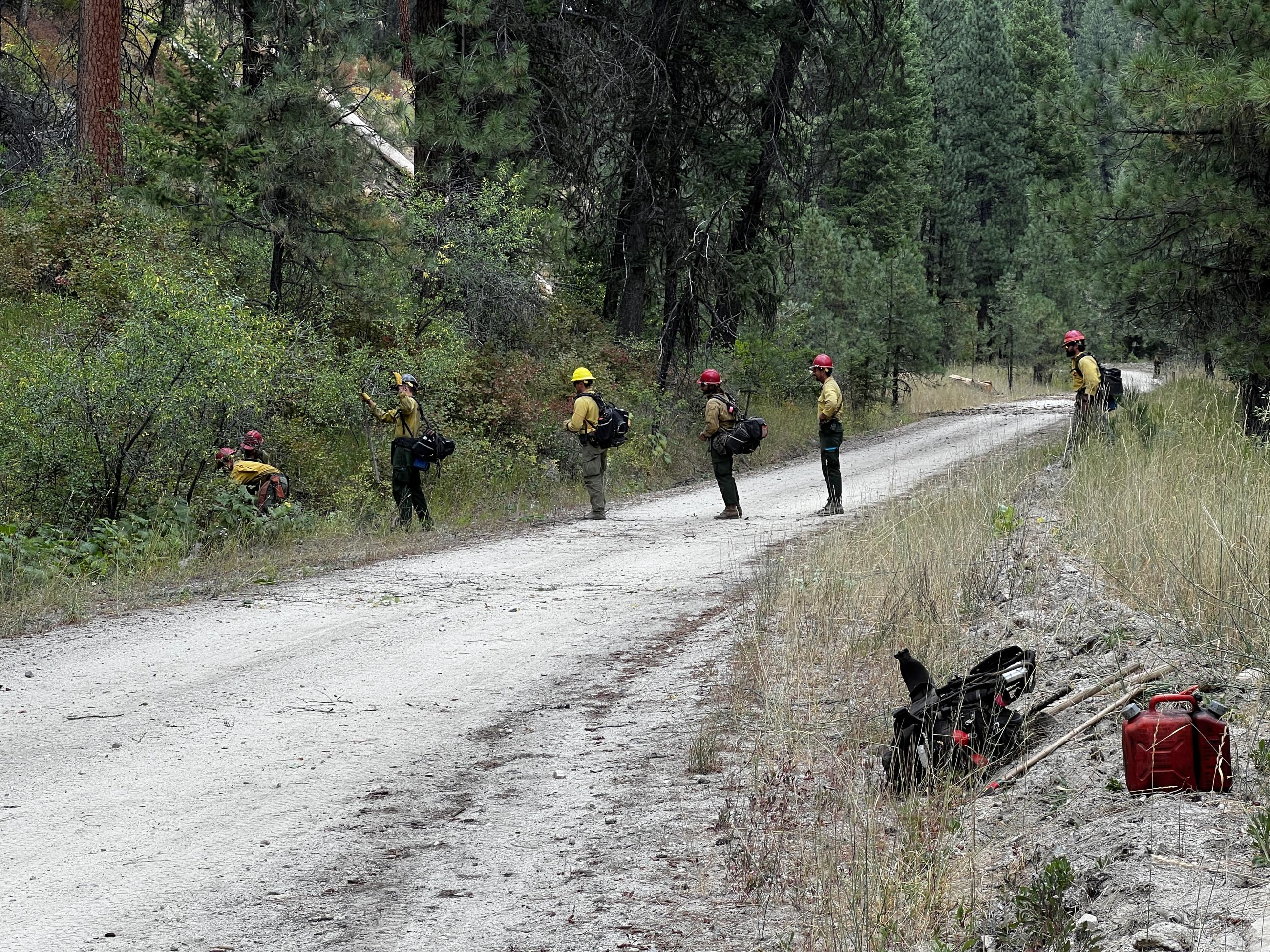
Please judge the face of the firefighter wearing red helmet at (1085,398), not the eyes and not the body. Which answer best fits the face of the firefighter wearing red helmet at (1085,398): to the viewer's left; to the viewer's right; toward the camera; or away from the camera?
to the viewer's left

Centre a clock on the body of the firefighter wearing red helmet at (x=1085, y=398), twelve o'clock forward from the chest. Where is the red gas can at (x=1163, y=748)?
The red gas can is roughly at 9 o'clock from the firefighter wearing red helmet.

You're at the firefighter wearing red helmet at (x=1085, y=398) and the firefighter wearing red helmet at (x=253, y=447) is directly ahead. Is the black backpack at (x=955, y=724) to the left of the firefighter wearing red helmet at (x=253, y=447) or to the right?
left

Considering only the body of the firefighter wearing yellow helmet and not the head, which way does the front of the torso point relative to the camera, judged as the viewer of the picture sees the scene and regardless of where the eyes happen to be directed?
to the viewer's left

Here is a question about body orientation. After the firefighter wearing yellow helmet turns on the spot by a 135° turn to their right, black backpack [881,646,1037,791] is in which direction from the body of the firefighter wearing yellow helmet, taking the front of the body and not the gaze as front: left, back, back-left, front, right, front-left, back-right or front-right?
back-right

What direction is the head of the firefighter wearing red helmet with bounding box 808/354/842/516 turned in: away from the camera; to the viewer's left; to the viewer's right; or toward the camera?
to the viewer's left

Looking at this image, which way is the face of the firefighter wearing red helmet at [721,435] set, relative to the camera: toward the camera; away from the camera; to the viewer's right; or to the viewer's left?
to the viewer's left

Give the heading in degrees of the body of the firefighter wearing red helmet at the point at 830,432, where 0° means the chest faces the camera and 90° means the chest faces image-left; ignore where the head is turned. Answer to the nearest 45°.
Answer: approximately 90°

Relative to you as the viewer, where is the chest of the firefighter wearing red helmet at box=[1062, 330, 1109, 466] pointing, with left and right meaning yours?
facing to the left of the viewer

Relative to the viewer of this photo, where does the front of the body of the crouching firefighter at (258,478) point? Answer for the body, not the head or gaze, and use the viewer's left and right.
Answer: facing to the left of the viewer

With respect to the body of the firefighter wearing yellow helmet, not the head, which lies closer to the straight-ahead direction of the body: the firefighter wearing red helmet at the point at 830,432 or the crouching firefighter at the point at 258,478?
the crouching firefighter

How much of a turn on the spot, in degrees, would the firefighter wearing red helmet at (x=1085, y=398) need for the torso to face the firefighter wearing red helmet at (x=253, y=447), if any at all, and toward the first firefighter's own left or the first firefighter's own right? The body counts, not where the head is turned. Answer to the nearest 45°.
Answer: approximately 45° to the first firefighter's own left
